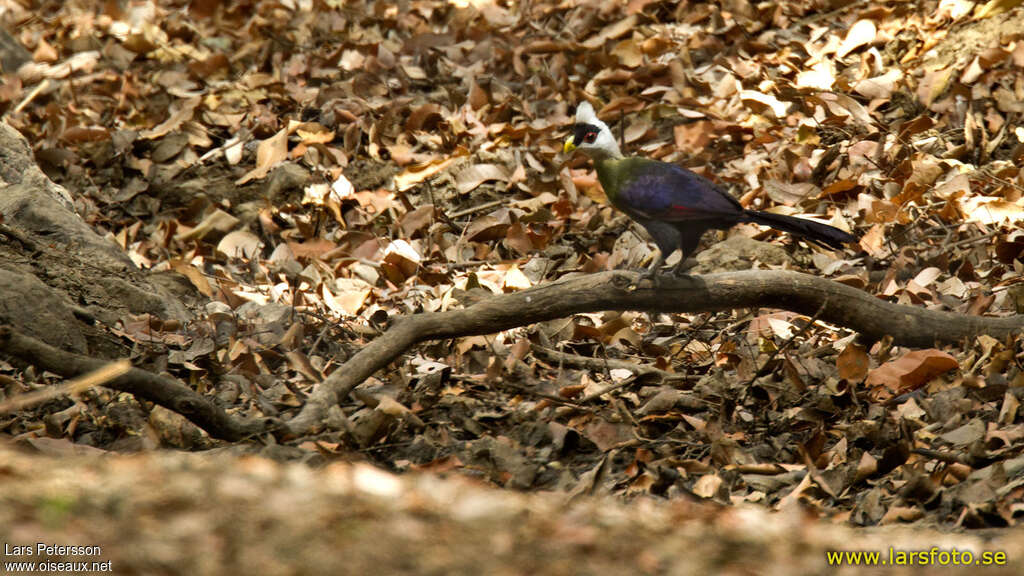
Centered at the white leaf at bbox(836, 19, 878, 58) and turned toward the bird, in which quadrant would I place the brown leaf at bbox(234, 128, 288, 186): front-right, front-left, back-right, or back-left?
front-right

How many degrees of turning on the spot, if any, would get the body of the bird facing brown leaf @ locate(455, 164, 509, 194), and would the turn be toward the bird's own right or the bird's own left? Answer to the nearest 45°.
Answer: approximately 45° to the bird's own right

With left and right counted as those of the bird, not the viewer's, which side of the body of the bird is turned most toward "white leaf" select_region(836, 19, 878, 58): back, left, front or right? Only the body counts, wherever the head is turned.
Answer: right

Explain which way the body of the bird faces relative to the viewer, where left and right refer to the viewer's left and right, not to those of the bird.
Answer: facing to the left of the viewer

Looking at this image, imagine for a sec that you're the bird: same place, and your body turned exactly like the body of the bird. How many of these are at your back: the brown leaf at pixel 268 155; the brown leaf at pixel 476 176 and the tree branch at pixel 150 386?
0

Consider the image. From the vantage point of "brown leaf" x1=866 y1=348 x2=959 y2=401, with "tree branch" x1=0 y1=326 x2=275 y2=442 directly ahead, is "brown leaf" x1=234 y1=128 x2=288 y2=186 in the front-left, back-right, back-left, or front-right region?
front-right

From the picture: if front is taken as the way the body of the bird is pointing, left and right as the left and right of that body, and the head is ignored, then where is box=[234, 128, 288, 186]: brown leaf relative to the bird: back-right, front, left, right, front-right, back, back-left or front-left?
front-right

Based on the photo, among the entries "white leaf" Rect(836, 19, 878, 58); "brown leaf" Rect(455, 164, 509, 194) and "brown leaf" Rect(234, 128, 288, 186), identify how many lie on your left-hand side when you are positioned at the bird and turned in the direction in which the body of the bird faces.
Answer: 0

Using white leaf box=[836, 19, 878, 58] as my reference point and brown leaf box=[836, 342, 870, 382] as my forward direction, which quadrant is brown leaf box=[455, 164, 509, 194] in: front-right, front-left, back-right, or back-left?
front-right

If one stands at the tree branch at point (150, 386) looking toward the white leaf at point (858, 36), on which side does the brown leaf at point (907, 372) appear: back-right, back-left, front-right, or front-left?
front-right

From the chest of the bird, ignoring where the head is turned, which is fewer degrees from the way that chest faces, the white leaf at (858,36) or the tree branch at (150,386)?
the tree branch

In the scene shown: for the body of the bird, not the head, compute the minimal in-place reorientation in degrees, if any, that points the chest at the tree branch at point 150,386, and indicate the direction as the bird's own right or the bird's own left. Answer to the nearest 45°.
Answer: approximately 45° to the bird's own left

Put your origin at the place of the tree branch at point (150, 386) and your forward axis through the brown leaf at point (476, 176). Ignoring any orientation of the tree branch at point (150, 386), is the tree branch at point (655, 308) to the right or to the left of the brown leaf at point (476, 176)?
right
